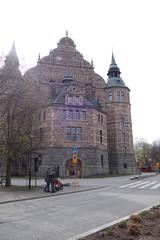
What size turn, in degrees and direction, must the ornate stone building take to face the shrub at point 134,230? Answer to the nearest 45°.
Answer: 0° — it already faces it

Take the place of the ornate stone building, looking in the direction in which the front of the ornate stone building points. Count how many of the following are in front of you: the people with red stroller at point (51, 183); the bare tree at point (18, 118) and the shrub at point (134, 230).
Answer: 3

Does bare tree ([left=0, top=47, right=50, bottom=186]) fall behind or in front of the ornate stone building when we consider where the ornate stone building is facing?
in front

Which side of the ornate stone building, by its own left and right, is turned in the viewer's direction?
front
